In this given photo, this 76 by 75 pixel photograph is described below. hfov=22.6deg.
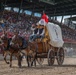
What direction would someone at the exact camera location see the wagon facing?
facing the viewer and to the left of the viewer

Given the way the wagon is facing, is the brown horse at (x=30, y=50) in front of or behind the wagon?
in front
